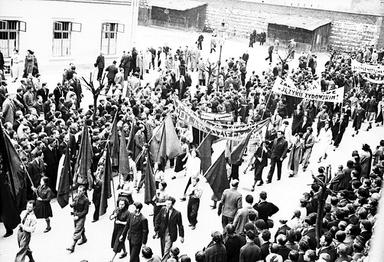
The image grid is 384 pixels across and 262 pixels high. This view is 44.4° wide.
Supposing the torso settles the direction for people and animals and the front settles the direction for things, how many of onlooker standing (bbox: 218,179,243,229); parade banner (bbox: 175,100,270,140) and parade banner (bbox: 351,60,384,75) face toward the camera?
2

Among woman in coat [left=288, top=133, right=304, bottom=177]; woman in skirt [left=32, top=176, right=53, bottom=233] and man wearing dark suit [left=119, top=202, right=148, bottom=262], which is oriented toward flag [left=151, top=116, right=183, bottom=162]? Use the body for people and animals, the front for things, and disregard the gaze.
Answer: woman in coat [left=288, top=133, right=304, bottom=177]

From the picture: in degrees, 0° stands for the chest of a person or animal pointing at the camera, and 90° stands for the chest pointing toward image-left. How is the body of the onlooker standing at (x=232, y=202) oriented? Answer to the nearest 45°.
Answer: approximately 180°

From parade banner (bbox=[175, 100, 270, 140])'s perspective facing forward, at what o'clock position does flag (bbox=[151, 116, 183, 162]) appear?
The flag is roughly at 2 o'clock from the parade banner.

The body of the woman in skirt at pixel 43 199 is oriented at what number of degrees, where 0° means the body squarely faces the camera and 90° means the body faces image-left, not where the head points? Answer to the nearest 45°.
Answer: approximately 45°

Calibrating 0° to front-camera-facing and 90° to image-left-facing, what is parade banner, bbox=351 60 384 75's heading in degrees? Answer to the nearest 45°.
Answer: approximately 0°

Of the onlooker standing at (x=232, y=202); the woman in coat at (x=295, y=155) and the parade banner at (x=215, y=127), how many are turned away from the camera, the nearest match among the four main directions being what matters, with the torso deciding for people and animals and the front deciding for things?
1

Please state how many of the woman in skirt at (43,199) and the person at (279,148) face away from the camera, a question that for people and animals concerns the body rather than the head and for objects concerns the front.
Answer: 0

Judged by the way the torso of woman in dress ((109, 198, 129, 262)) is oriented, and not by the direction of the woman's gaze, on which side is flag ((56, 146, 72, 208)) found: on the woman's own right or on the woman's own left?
on the woman's own right

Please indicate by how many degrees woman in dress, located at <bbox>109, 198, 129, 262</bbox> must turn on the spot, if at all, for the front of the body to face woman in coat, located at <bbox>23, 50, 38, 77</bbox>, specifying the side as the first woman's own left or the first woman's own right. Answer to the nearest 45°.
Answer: approximately 135° to the first woman's own right
